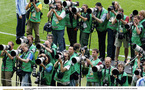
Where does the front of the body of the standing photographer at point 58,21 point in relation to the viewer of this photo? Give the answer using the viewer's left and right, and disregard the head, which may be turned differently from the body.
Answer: facing the viewer and to the left of the viewer

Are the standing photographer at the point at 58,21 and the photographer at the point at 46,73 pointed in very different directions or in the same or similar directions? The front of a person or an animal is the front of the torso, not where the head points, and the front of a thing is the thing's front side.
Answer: same or similar directions

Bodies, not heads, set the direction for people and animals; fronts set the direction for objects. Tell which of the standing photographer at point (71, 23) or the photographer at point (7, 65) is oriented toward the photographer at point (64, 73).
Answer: the standing photographer

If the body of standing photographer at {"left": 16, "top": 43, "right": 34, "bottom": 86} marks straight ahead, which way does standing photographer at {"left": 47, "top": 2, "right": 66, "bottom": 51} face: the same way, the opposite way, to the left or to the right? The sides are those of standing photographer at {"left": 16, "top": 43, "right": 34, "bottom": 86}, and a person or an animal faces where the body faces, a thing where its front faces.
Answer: the same way

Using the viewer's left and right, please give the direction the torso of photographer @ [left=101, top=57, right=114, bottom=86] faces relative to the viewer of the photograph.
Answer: facing the viewer

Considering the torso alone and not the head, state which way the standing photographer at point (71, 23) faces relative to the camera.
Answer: toward the camera

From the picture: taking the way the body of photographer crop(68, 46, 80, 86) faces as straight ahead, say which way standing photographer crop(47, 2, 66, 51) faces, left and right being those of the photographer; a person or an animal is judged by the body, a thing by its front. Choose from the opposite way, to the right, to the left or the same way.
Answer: the same way

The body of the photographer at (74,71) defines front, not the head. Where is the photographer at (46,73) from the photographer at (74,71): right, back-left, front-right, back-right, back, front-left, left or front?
front-right

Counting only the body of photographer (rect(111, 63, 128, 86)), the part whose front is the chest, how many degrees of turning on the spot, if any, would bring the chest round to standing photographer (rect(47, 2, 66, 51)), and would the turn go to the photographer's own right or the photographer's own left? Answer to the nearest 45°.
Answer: approximately 90° to the photographer's own right

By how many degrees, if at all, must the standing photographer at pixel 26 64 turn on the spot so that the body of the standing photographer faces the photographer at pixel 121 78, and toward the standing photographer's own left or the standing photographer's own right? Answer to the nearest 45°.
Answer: approximately 90° to the standing photographer's own left

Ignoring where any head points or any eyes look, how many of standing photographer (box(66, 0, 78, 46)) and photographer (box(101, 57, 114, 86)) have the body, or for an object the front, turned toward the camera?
2

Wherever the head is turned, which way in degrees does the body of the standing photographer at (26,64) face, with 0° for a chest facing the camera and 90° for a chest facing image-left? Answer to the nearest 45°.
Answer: approximately 45°
